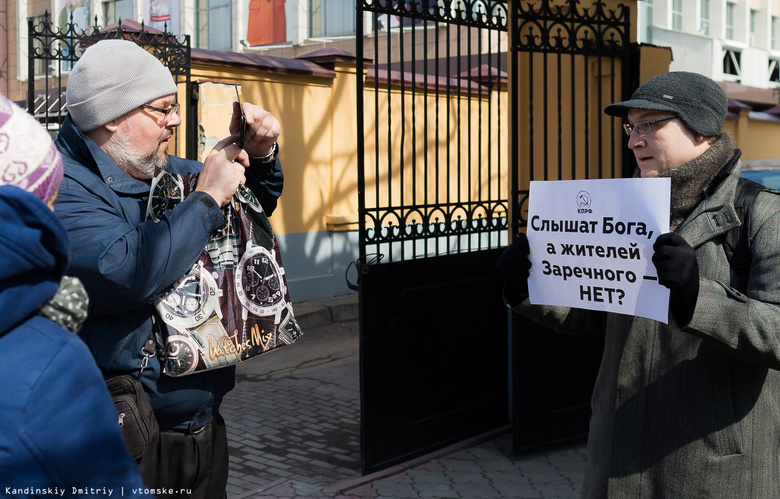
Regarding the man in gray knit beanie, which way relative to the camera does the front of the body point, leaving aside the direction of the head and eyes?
to the viewer's right

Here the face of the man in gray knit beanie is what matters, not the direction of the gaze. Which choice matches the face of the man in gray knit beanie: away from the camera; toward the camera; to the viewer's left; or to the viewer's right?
to the viewer's right
